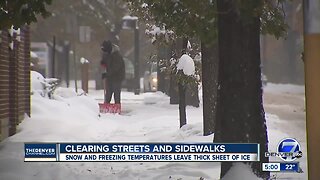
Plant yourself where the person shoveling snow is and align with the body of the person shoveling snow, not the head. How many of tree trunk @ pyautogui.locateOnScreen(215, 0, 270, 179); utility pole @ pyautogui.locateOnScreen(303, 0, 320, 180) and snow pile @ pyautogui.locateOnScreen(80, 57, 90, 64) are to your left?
2

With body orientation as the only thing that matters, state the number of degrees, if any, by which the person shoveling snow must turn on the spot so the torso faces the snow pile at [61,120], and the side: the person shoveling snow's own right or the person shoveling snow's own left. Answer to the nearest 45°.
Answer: approximately 45° to the person shoveling snow's own right

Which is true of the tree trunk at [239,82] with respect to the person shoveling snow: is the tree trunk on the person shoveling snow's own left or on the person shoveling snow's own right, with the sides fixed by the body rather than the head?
on the person shoveling snow's own left

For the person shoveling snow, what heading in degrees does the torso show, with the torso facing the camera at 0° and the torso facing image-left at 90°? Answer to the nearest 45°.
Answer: approximately 45°

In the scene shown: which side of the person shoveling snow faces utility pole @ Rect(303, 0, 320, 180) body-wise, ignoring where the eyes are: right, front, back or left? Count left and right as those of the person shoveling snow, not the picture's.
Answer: left
